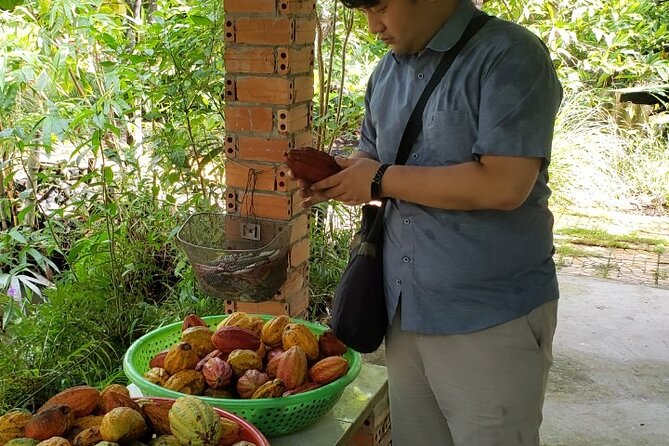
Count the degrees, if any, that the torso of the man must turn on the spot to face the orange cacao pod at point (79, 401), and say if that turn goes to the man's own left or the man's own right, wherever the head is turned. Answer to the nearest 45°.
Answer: approximately 45° to the man's own right

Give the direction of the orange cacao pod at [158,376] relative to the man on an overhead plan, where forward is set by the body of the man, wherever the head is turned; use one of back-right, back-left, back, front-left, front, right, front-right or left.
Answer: front-right

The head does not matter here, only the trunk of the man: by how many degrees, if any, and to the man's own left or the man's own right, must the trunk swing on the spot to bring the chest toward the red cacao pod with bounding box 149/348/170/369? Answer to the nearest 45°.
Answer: approximately 45° to the man's own right

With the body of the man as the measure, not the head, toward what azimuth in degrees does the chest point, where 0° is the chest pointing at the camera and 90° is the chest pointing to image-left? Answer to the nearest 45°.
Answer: approximately 45°
